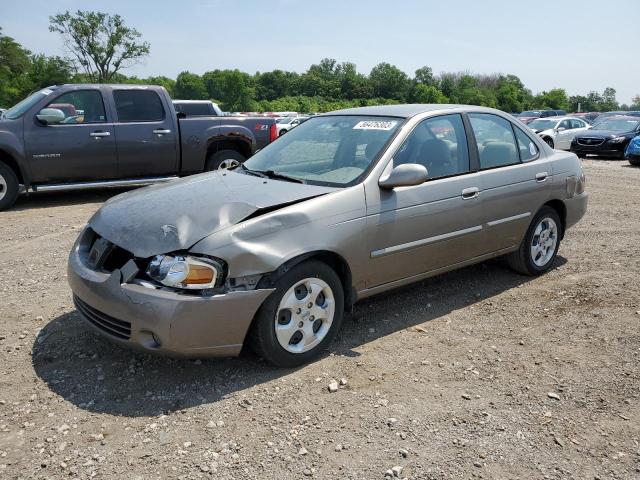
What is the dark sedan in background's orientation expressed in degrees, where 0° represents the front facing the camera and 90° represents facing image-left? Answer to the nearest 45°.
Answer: approximately 45°

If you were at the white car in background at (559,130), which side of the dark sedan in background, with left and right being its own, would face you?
right

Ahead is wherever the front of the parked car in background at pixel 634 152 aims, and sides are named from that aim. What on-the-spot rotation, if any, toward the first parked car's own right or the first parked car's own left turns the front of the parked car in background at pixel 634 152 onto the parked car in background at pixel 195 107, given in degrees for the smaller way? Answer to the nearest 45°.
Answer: approximately 45° to the first parked car's own right

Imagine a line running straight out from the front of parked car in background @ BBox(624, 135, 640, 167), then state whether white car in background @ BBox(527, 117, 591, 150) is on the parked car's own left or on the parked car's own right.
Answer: on the parked car's own right

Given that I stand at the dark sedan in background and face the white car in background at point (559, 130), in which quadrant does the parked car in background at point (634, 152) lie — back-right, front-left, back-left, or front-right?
back-left

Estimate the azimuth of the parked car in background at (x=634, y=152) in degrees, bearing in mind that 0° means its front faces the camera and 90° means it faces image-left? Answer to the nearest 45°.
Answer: approximately 45°

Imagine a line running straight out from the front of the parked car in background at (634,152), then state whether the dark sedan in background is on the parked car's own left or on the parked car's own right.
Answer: on the parked car's own right
